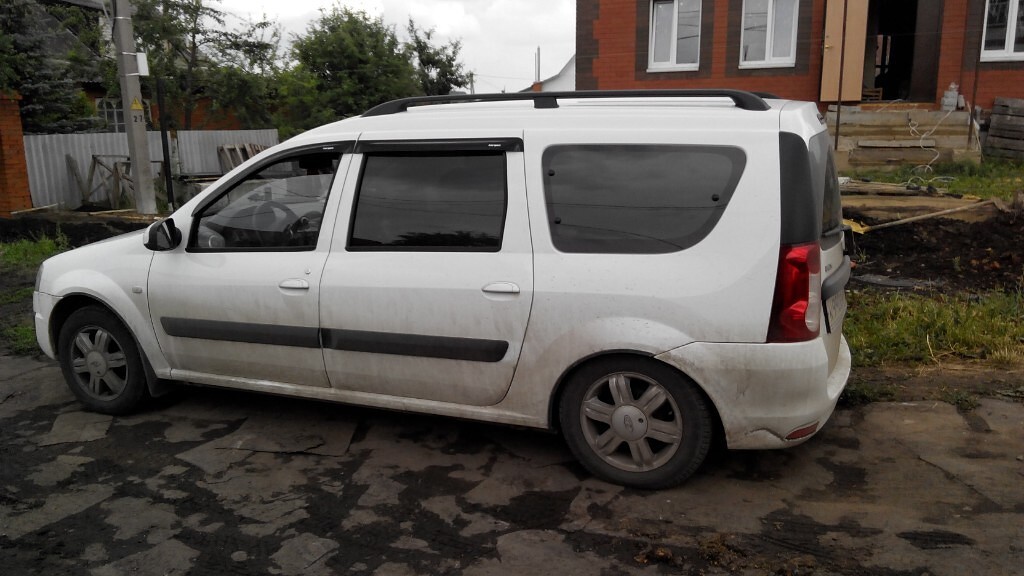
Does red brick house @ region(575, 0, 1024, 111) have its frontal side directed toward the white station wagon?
yes

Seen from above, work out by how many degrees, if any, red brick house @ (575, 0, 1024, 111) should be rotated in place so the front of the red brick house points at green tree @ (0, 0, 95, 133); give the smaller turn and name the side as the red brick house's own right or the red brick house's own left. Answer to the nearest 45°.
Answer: approximately 45° to the red brick house's own right

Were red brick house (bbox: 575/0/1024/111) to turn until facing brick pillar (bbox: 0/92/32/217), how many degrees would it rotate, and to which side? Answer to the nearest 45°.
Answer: approximately 45° to its right

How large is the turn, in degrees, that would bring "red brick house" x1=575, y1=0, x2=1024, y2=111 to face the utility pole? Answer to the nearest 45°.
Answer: approximately 45° to its right

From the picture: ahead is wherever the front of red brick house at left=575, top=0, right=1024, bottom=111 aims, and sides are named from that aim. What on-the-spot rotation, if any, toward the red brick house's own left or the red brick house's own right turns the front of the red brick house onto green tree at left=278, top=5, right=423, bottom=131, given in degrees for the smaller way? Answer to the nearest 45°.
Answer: approximately 90° to the red brick house's own right

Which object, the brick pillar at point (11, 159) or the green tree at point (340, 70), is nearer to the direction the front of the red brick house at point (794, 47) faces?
the brick pillar

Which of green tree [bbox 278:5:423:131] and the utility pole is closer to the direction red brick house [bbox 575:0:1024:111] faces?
the utility pole

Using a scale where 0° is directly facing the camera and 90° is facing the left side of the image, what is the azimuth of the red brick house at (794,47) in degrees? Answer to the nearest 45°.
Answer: approximately 0°

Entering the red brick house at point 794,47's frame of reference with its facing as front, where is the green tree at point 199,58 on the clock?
The green tree is roughly at 3 o'clock from the red brick house.
